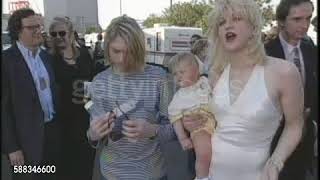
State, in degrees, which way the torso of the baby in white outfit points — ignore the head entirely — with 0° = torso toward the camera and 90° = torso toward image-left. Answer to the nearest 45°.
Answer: approximately 45°

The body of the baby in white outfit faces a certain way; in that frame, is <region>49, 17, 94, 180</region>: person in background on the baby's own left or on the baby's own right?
on the baby's own right

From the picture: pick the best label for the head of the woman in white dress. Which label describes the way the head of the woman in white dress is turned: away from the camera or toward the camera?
toward the camera

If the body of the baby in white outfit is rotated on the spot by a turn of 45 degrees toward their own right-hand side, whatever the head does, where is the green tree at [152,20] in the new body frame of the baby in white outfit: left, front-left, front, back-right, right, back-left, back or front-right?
right

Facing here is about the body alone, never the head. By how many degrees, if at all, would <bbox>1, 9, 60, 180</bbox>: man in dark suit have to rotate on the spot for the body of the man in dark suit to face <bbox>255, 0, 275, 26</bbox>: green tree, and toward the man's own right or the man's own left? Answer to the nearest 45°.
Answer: approximately 90° to the man's own left

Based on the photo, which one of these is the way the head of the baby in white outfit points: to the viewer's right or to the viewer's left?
to the viewer's left

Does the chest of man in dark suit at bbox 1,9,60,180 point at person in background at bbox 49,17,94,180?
no

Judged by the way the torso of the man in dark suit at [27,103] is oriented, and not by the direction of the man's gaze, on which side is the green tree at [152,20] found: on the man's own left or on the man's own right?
on the man's own left

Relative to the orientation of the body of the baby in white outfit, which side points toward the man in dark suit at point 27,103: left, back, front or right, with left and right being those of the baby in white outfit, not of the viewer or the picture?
right

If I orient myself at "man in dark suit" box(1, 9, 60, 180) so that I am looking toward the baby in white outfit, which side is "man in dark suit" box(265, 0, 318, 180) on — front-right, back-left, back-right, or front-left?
front-left

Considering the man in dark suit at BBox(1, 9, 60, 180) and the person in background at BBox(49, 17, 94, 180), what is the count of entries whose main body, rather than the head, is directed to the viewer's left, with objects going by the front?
0

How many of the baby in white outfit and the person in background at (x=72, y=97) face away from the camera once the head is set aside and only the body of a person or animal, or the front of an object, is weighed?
0

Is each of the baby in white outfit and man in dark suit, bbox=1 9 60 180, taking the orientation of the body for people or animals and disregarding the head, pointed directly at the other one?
no

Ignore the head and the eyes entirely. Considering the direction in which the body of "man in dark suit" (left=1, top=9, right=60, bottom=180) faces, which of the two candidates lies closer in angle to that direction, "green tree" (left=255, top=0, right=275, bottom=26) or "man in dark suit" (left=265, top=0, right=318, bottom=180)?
the man in dark suit

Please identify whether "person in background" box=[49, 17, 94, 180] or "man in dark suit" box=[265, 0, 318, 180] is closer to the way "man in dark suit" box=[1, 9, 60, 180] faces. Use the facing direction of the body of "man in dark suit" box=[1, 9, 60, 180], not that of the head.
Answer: the man in dark suit

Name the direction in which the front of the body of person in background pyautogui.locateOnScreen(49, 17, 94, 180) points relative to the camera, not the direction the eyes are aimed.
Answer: toward the camera
